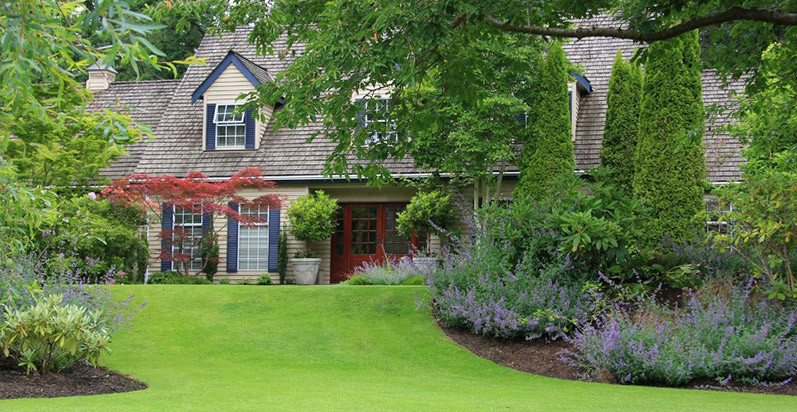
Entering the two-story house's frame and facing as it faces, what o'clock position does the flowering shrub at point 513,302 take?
The flowering shrub is roughly at 11 o'clock from the two-story house.

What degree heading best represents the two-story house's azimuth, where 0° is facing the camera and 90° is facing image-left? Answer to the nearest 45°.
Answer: approximately 0°

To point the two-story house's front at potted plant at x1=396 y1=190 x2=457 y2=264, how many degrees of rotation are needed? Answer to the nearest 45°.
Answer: approximately 45° to its left

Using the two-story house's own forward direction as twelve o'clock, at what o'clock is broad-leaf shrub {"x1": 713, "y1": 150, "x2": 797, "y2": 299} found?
The broad-leaf shrub is roughly at 11 o'clock from the two-story house.

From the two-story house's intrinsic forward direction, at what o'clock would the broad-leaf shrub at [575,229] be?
The broad-leaf shrub is roughly at 11 o'clock from the two-story house.

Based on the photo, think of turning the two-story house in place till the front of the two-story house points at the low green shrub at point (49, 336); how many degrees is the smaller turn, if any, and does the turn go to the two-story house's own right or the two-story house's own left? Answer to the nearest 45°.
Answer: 0° — it already faces it

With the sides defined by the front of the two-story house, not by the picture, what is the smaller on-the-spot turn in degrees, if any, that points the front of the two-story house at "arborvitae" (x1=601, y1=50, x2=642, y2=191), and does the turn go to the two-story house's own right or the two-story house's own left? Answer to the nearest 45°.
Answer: approximately 90° to the two-story house's own left

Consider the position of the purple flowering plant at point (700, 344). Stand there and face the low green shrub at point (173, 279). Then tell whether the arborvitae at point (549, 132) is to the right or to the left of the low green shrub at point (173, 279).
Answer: right

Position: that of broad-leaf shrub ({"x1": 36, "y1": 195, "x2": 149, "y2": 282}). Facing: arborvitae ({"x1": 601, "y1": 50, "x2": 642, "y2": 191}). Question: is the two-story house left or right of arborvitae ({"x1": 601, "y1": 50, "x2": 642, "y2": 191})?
left

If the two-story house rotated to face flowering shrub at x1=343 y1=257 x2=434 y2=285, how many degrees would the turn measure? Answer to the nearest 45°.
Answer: approximately 45° to its left

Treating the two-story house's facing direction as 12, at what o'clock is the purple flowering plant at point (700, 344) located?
The purple flowering plant is roughly at 11 o'clock from the two-story house.

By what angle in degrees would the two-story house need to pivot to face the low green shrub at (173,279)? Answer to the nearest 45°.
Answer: approximately 45° to its right
